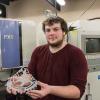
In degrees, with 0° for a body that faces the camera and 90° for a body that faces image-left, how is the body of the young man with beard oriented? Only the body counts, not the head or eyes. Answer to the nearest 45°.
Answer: approximately 45°
